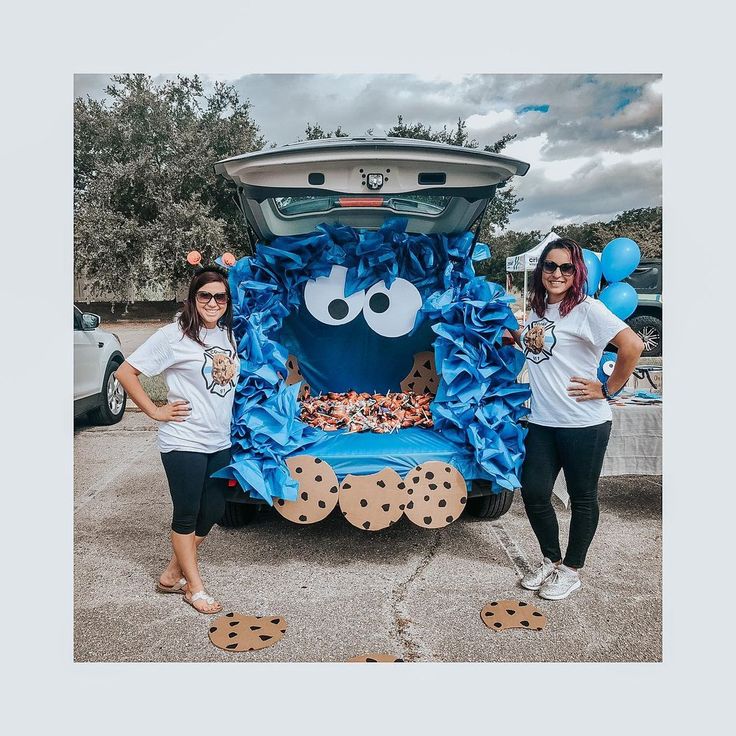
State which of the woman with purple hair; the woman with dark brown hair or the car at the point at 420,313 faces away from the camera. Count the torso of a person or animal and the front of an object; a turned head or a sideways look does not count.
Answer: the car

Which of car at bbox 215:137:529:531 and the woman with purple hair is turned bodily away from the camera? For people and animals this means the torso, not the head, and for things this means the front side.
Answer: the car

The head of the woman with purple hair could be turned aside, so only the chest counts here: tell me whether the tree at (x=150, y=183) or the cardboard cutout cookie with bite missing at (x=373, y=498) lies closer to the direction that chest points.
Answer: the cardboard cutout cookie with bite missing

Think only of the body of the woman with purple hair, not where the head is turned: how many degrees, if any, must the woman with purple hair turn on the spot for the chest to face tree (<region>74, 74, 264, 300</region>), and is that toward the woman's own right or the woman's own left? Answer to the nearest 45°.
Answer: approximately 90° to the woman's own right

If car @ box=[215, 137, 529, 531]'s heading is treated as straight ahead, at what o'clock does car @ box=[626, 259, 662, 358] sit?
car @ box=[626, 259, 662, 358] is roughly at 1 o'clock from car @ box=[215, 137, 529, 531].

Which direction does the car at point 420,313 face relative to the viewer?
away from the camera
